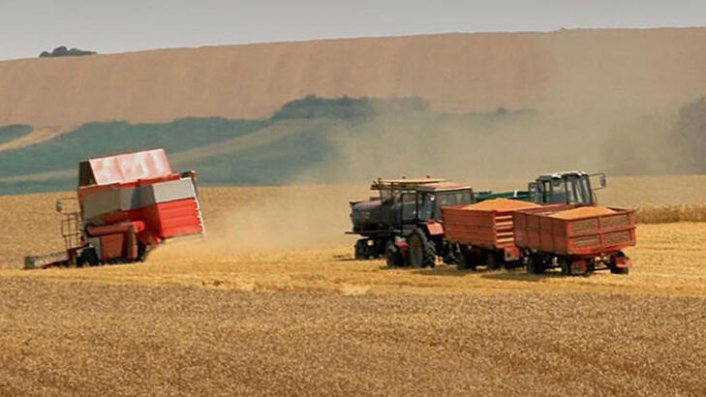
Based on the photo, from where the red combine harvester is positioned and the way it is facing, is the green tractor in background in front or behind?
behind

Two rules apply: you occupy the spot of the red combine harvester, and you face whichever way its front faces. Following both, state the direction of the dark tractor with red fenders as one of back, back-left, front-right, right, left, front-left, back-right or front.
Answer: back-left

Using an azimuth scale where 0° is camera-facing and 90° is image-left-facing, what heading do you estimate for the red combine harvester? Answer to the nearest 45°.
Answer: approximately 90°

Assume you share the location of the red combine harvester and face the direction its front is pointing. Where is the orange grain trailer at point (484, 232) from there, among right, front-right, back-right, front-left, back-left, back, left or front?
back-left
